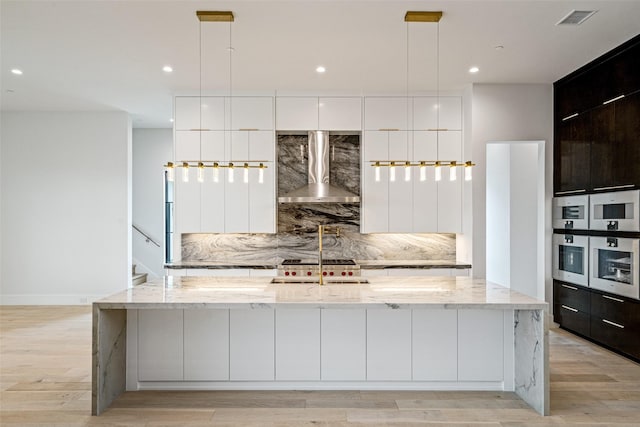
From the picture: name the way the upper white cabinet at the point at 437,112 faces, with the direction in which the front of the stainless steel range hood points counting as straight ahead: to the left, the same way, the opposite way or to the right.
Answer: the same way

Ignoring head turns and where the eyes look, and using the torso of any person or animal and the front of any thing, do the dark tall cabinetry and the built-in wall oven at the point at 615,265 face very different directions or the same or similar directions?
same or similar directions

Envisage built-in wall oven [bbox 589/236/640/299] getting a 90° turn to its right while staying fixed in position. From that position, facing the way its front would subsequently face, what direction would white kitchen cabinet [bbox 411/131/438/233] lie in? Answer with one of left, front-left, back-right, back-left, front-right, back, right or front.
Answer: front-left

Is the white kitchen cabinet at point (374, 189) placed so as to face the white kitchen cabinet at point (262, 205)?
no

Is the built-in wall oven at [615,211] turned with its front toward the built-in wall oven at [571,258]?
no

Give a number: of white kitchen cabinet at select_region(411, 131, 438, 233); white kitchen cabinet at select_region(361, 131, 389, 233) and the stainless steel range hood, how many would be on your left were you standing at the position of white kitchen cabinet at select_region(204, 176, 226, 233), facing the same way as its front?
3

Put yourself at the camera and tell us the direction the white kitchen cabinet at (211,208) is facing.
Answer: facing the viewer

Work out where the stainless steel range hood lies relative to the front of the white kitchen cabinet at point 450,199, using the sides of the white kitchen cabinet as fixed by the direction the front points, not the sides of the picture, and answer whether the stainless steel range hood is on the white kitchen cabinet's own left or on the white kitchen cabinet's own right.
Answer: on the white kitchen cabinet's own right

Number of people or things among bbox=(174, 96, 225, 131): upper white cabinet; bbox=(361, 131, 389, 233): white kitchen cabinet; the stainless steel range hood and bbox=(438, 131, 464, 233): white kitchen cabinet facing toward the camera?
4

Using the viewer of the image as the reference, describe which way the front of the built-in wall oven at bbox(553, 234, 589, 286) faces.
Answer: facing the viewer and to the left of the viewer

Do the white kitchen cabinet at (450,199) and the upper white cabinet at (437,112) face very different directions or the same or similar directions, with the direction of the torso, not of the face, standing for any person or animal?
same or similar directions

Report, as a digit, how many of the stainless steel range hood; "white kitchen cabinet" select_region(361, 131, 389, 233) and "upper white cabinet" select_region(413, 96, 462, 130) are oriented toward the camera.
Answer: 3

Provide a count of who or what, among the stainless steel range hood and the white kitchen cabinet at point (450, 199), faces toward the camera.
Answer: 2

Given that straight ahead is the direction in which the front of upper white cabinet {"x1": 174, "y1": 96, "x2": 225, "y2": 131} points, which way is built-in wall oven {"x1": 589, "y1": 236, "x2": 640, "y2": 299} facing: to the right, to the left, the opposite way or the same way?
to the right

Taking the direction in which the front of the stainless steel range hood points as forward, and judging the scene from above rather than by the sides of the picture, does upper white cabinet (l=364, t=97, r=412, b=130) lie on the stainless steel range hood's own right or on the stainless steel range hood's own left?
on the stainless steel range hood's own left

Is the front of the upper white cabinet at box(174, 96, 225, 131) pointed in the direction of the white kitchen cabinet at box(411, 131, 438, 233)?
no

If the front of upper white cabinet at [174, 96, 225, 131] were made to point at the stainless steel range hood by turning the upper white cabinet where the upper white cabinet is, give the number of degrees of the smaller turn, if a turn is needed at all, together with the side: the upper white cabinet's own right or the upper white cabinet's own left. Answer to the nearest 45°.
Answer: approximately 90° to the upper white cabinet's own left

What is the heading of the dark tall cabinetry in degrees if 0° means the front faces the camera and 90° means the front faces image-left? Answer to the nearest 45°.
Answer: approximately 45°

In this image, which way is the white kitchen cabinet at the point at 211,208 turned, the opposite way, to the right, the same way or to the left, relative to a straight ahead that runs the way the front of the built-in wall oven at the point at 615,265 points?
to the left

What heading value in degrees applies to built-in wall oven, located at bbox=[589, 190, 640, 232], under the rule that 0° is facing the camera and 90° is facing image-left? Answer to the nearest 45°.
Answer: approximately 45°

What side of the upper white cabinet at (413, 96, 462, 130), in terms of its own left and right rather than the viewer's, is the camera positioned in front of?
front
